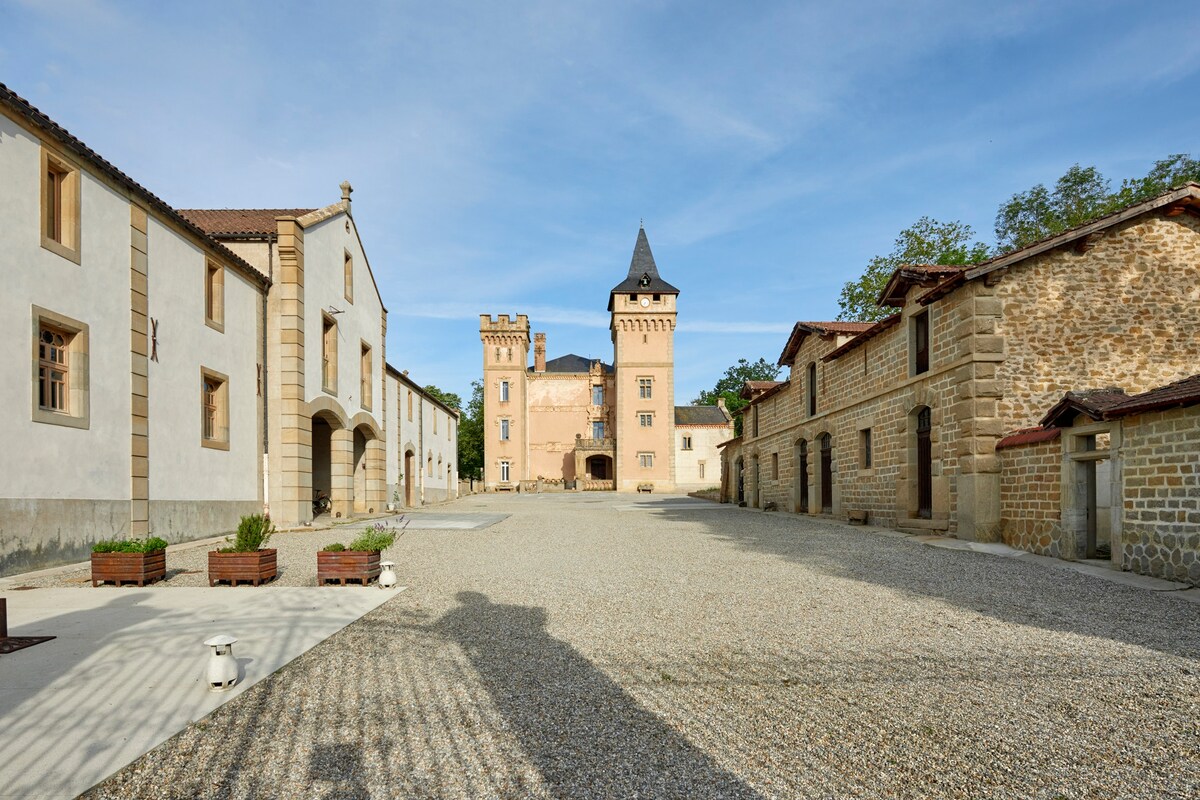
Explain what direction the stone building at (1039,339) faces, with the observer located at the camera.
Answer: facing the viewer and to the left of the viewer

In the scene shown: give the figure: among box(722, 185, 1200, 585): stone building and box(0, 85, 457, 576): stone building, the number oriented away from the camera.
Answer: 0

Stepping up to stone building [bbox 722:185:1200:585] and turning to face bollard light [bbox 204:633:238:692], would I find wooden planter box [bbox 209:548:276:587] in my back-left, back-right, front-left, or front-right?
front-right

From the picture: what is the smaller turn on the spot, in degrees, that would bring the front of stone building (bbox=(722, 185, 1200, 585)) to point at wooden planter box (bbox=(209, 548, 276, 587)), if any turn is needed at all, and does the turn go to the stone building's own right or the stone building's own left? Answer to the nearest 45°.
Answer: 0° — it already faces it

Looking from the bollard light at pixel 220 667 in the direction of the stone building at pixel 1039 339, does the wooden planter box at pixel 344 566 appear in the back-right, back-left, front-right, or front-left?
front-left

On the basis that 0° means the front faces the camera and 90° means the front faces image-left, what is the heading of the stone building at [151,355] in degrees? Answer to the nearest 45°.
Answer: approximately 315°
